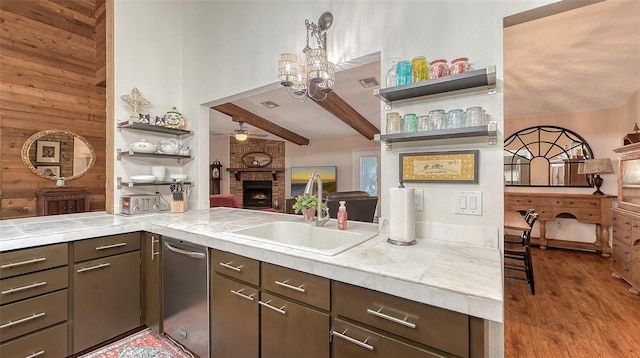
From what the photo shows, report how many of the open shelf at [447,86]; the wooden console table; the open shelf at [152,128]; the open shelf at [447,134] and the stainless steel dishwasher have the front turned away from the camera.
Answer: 0

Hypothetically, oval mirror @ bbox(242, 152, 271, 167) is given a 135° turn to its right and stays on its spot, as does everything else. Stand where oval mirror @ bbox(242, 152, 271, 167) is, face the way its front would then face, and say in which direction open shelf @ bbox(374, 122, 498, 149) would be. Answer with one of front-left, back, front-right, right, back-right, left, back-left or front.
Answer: back-left

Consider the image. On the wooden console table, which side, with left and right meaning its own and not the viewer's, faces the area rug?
front

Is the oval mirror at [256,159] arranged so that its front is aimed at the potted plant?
yes

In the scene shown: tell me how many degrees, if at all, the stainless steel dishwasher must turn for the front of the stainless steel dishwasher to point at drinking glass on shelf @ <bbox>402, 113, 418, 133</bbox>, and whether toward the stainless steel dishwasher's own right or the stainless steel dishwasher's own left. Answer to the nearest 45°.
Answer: approximately 90° to the stainless steel dishwasher's own left

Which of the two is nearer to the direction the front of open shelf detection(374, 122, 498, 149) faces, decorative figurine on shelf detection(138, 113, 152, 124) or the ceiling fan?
the decorative figurine on shelf

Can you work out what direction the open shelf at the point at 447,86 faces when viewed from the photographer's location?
facing the viewer and to the left of the viewer

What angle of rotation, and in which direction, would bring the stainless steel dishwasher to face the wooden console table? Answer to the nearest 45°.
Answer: approximately 135° to its left

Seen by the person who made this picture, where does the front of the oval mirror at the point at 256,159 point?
facing the viewer

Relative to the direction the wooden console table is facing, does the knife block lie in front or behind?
in front

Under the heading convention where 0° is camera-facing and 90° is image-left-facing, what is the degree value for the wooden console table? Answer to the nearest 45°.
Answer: approximately 45°
